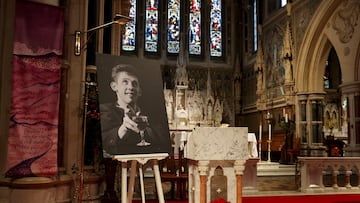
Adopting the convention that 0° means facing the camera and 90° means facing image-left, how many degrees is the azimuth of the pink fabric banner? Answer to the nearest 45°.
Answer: approximately 0°

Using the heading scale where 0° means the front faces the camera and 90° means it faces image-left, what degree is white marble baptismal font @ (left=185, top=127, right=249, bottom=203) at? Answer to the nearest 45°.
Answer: approximately 0°

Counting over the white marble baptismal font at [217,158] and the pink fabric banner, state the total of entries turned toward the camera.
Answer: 2

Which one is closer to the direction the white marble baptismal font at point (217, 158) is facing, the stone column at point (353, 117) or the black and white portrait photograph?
the black and white portrait photograph

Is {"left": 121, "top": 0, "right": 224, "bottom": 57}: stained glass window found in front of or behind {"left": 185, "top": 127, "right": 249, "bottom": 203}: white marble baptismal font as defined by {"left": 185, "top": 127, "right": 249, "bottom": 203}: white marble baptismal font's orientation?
behind

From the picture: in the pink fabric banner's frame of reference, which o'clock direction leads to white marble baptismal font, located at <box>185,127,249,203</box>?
The white marble baptismal font is roughly at 10 o'clock from the pink fabric banner.

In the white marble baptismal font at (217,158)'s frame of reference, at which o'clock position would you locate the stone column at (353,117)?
The stone column is roughly at 7 o'clock from the white marble baptismal font.

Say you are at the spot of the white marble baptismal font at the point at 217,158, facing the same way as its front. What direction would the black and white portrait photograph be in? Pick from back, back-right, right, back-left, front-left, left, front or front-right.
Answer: front-right

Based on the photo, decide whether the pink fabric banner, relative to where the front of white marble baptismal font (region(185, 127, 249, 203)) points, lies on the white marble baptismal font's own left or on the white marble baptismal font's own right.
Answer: on the white marble baptismal font's own right

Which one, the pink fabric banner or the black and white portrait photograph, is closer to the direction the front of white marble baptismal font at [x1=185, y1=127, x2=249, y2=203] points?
the black and white portrait photograph
